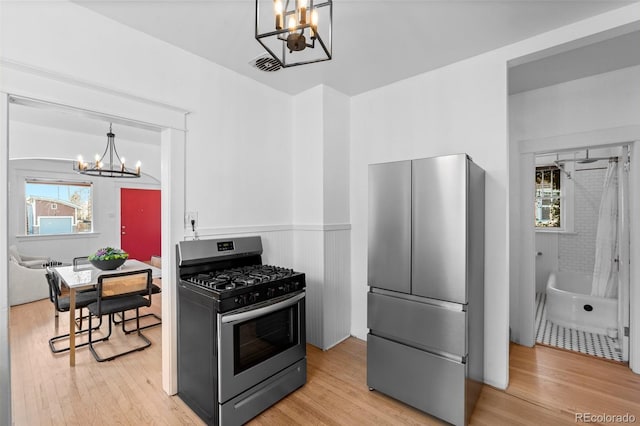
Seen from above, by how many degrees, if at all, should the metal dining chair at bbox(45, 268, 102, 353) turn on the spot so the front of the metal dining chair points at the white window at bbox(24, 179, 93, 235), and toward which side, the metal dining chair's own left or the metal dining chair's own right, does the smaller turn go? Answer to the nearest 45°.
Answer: approximately 45° to the metal dining chair's own left

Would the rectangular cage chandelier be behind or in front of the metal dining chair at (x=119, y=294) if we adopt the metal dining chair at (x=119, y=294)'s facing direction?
behind

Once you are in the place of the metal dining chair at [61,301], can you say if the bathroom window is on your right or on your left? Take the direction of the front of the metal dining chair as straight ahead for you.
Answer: on your right

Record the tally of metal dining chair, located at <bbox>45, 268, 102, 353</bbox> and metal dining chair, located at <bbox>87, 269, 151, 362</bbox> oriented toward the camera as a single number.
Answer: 0

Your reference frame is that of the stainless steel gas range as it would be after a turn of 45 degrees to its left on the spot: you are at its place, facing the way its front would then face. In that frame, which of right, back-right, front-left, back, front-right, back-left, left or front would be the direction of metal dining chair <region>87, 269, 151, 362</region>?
back-left

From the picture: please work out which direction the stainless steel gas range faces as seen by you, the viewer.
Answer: facing the viewer and to the right of the viewer

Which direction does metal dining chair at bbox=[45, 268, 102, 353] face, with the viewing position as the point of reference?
facing away from the viewer and to the right of the viewer

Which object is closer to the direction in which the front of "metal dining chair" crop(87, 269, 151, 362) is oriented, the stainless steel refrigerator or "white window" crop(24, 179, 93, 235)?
the white window

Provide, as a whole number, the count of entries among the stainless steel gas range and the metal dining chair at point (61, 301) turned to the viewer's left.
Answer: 0

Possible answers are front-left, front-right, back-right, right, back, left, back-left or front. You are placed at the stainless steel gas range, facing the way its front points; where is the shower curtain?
front-left

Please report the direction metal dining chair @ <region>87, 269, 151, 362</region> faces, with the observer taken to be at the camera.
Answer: facing away from the viewer and to the left of the viewer

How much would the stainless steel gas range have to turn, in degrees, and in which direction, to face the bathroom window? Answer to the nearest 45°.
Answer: approximately 45° to its left
